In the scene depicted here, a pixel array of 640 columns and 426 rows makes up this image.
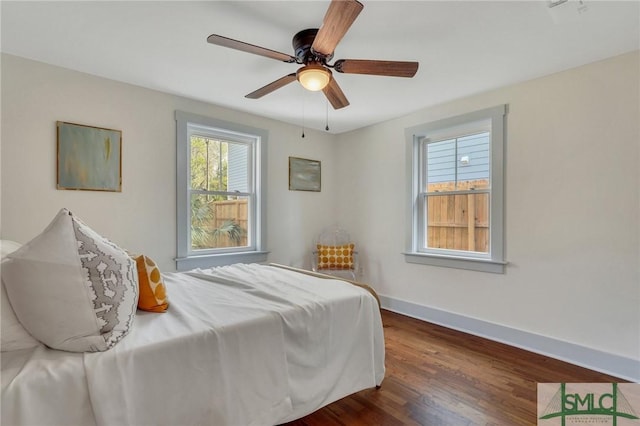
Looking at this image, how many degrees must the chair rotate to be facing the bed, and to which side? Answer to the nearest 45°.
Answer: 0° — it already faces it

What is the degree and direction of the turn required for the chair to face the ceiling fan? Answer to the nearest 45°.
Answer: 0° — it already faces it

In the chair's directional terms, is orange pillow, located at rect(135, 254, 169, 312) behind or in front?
in front

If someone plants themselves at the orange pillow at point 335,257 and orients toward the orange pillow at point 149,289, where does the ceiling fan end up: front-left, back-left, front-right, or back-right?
front-left

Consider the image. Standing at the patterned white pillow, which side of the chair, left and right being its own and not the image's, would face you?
front

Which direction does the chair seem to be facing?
toward the camera

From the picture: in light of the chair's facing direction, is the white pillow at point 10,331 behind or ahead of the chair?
ahead
